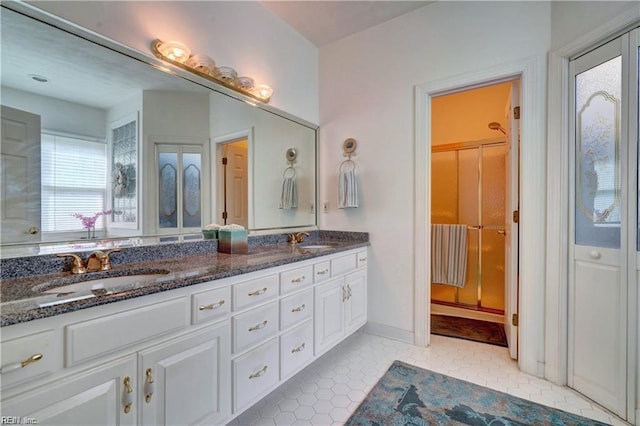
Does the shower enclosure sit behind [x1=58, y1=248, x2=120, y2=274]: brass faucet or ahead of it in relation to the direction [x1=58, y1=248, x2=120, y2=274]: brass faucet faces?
ahead

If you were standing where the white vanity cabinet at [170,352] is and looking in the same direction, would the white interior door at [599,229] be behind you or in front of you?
in front

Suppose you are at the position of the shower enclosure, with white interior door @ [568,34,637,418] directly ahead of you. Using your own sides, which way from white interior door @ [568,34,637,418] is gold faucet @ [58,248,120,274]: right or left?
right

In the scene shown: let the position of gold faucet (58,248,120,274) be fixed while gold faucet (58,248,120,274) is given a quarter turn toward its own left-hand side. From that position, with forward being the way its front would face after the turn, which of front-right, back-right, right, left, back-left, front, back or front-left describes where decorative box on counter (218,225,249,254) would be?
front-right

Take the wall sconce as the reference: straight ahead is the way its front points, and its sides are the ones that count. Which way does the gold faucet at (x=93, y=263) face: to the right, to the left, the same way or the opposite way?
the same way

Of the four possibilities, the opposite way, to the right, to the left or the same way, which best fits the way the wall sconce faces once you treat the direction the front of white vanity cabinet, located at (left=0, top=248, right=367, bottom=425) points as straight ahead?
the same way

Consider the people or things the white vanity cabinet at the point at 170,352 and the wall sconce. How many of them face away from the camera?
0

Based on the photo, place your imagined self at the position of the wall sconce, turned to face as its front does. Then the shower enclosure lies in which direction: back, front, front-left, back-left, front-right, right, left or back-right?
front-left

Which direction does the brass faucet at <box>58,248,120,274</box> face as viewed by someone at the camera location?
facing the viewer and to the right of the viewer

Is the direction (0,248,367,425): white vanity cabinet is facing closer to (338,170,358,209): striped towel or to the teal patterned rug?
the teal patterned rug

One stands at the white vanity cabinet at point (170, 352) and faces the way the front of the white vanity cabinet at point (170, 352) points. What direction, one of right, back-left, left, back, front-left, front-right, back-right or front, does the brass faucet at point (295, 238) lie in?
left

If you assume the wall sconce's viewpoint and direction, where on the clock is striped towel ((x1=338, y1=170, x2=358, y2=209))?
The striped towel is roughly at 10 o'clock from the wall sconce.
